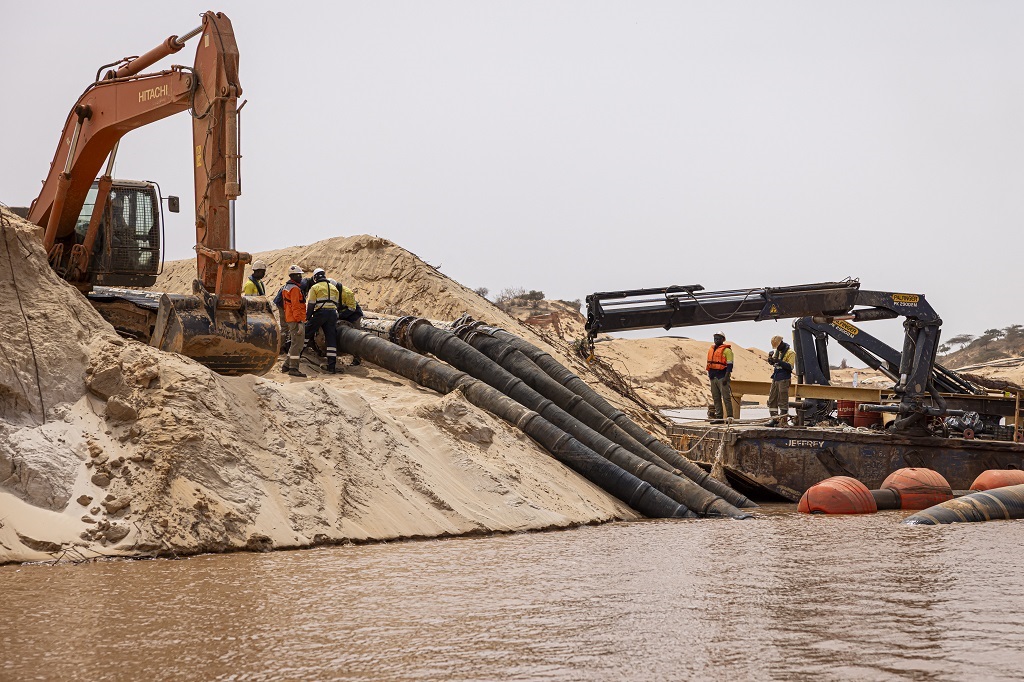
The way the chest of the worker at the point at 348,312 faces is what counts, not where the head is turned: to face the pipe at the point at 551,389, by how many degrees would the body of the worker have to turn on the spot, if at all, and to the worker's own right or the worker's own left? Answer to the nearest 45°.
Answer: approximately 180°

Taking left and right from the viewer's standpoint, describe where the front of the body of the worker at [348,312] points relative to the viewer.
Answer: facing to the left of the viewer

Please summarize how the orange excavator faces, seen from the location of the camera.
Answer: facing the viewer and to the right of the viewer
